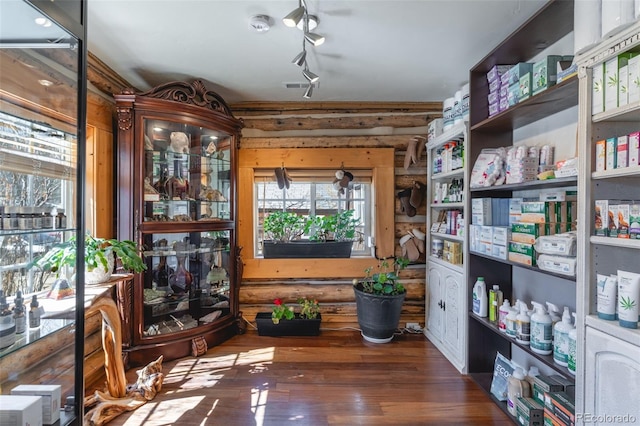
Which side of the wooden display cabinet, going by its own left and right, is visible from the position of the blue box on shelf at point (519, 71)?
front

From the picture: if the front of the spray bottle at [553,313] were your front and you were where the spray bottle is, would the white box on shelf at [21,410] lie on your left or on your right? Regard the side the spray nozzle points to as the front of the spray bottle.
on your left

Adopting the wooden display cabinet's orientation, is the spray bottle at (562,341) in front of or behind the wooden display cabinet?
in front

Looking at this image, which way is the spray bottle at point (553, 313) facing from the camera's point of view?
to the viewer's left

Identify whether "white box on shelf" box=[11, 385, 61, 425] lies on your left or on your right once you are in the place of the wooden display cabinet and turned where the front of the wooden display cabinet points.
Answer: on your right

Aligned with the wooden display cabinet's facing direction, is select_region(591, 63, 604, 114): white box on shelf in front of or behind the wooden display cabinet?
in front

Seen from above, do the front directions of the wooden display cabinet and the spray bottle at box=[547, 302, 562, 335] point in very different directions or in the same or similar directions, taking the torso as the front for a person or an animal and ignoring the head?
very different directions

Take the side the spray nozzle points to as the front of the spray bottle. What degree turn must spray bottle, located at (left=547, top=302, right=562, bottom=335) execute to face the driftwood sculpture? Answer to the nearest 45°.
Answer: approximately 45° to its left

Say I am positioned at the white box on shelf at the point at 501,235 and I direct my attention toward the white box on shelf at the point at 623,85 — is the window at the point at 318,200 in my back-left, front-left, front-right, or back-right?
back-right

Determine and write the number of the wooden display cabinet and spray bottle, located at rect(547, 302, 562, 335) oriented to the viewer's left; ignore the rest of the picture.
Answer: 1

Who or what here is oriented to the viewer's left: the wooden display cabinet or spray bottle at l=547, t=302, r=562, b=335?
the spray bottle
